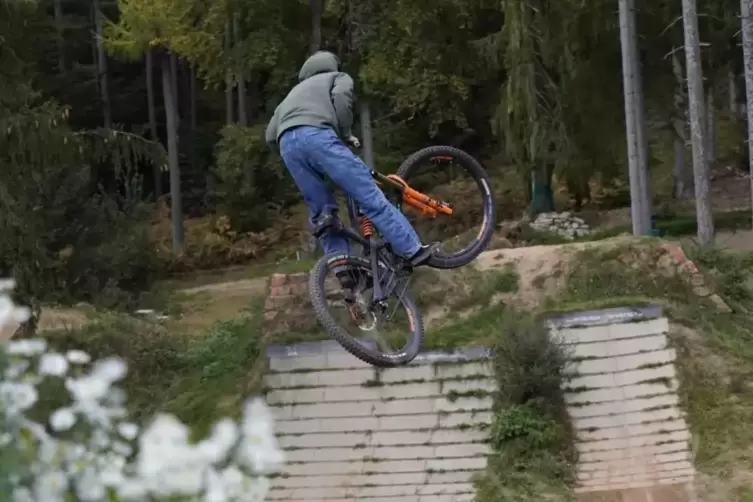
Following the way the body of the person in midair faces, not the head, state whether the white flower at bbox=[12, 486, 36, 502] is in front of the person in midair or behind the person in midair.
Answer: behind

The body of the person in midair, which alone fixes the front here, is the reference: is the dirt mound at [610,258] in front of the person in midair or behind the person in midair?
in front

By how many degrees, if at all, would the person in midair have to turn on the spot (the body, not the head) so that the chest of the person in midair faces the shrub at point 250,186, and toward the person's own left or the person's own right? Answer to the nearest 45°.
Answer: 0° — they already face it

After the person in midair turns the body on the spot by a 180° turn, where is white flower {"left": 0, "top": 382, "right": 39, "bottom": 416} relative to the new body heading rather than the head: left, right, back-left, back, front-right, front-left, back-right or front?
front

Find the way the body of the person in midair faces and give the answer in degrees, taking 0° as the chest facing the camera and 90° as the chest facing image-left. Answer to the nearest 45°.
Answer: approximately 180°

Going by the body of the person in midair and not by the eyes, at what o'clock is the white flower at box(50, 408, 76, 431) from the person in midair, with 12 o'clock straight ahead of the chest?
The white flower is roughly at 6 o'clock from the person in midair.

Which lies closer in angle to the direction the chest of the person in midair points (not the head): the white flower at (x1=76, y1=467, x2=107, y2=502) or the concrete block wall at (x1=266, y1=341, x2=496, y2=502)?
the concrete block wall

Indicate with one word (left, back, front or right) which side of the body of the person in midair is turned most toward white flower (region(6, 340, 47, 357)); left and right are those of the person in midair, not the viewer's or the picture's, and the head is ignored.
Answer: back

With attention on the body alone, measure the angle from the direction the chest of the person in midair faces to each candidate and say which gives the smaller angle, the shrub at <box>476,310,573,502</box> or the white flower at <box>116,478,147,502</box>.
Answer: the shrub

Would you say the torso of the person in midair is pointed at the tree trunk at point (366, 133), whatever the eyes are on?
yes

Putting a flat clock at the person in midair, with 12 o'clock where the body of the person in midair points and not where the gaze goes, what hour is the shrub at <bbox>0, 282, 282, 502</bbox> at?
The shrub is roughly at 6 o'clock from the person in midair.

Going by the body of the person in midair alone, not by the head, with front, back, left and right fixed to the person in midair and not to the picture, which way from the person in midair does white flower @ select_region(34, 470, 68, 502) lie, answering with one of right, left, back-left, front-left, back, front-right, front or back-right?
back

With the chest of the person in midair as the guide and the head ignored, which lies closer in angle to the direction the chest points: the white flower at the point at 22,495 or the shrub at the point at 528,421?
the shrub

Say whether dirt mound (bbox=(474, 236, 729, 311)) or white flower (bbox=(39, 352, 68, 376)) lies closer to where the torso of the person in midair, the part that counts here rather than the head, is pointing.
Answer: the dirt mound

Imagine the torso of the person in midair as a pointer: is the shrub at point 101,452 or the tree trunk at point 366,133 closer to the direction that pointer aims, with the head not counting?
the tree trunk

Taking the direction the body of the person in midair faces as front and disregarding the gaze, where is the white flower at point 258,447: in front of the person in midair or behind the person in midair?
behind

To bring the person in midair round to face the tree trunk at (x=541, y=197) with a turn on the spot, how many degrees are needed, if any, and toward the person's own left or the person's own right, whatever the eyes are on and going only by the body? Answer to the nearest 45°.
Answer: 0° — they already face it

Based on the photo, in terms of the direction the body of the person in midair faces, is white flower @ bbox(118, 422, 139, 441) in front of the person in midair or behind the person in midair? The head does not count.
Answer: behind
